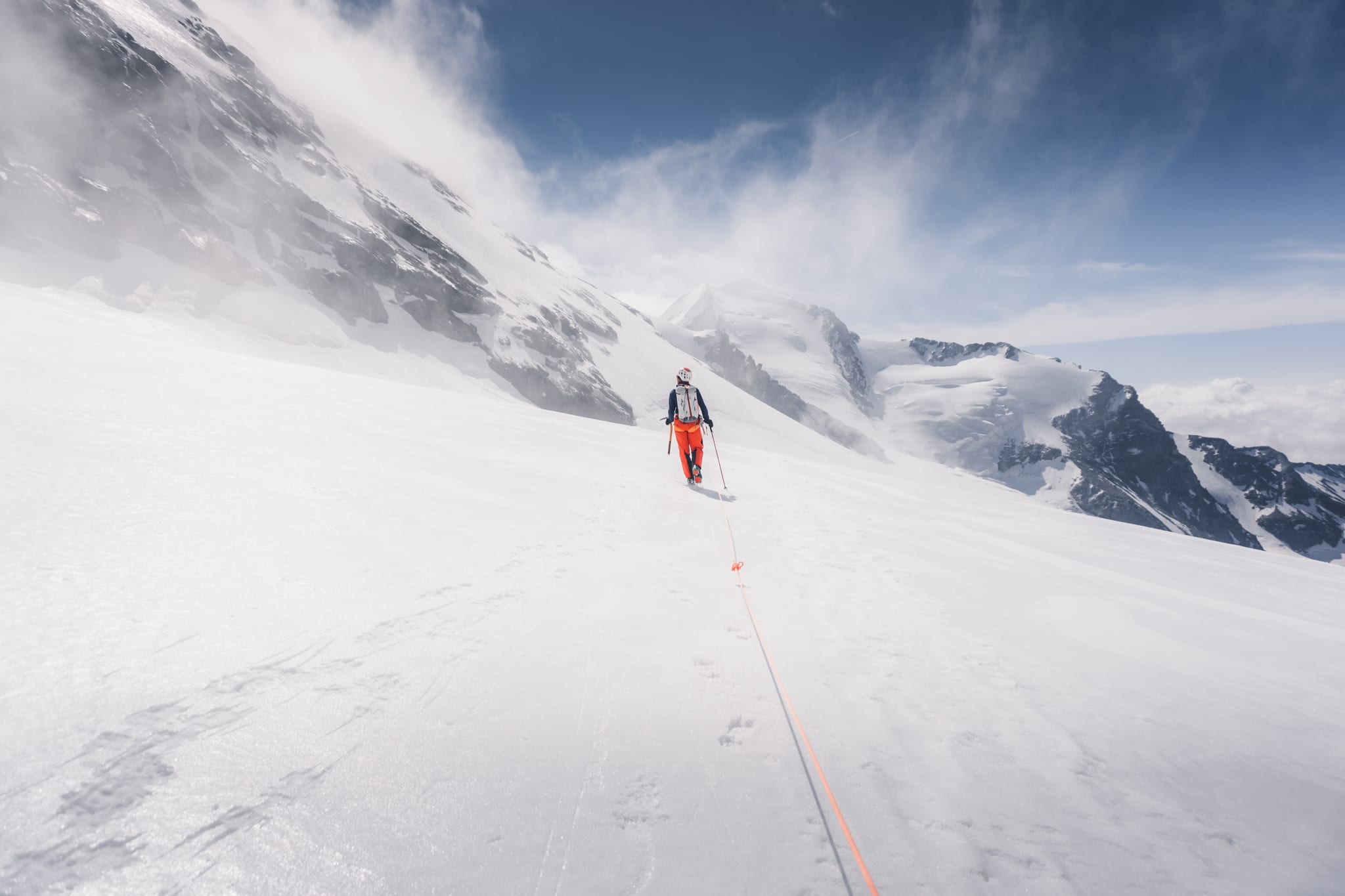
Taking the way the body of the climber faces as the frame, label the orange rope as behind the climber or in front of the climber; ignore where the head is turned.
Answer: behind

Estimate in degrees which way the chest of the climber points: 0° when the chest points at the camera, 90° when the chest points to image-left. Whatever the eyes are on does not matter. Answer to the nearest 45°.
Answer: approximately 180°
